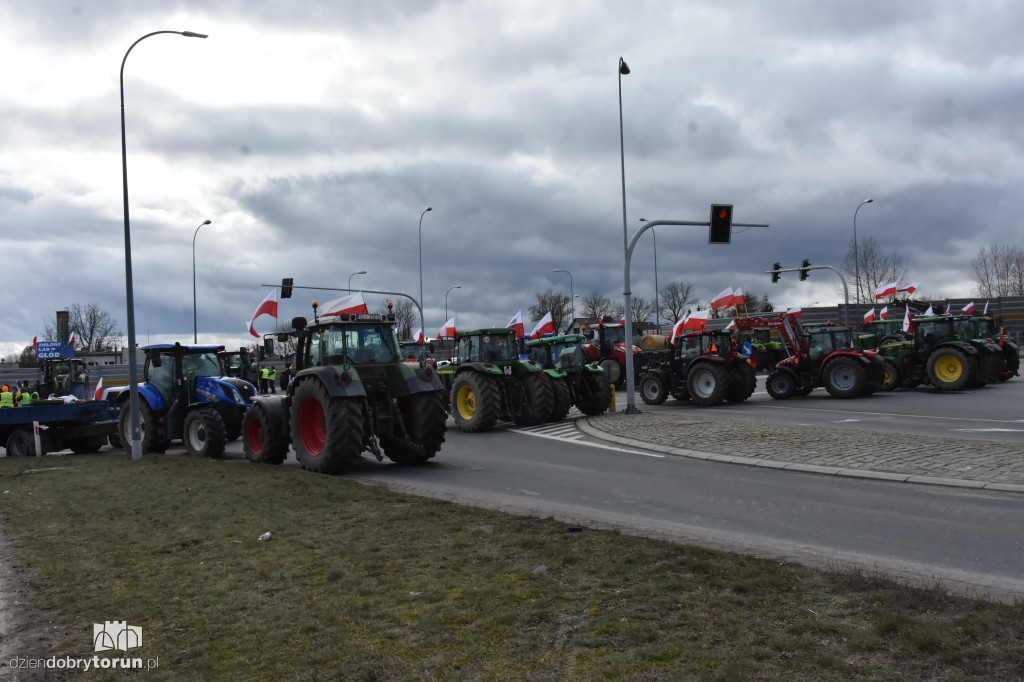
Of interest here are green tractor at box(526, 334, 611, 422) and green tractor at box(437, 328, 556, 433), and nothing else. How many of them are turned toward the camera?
0

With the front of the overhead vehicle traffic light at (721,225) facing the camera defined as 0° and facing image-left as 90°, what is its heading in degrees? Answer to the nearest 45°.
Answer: approximately 0°

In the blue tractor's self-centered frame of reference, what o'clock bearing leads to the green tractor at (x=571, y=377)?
The green tractor is roughly at 10 o'clock from the blue tractor.

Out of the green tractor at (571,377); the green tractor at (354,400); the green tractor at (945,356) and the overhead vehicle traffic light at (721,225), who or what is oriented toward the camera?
the overhead vehicle traffic light

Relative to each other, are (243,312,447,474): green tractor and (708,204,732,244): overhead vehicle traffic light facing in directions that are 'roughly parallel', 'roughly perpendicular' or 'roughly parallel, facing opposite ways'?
roughly parallel, facing opposite ways

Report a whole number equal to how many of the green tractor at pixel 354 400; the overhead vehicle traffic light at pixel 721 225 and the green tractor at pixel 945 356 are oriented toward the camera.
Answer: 1

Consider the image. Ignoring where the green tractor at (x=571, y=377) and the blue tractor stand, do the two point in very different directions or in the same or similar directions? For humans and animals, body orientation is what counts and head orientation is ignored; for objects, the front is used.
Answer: very different directions

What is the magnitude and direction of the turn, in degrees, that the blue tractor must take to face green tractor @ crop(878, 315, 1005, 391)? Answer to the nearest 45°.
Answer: approximately 45° to its left
